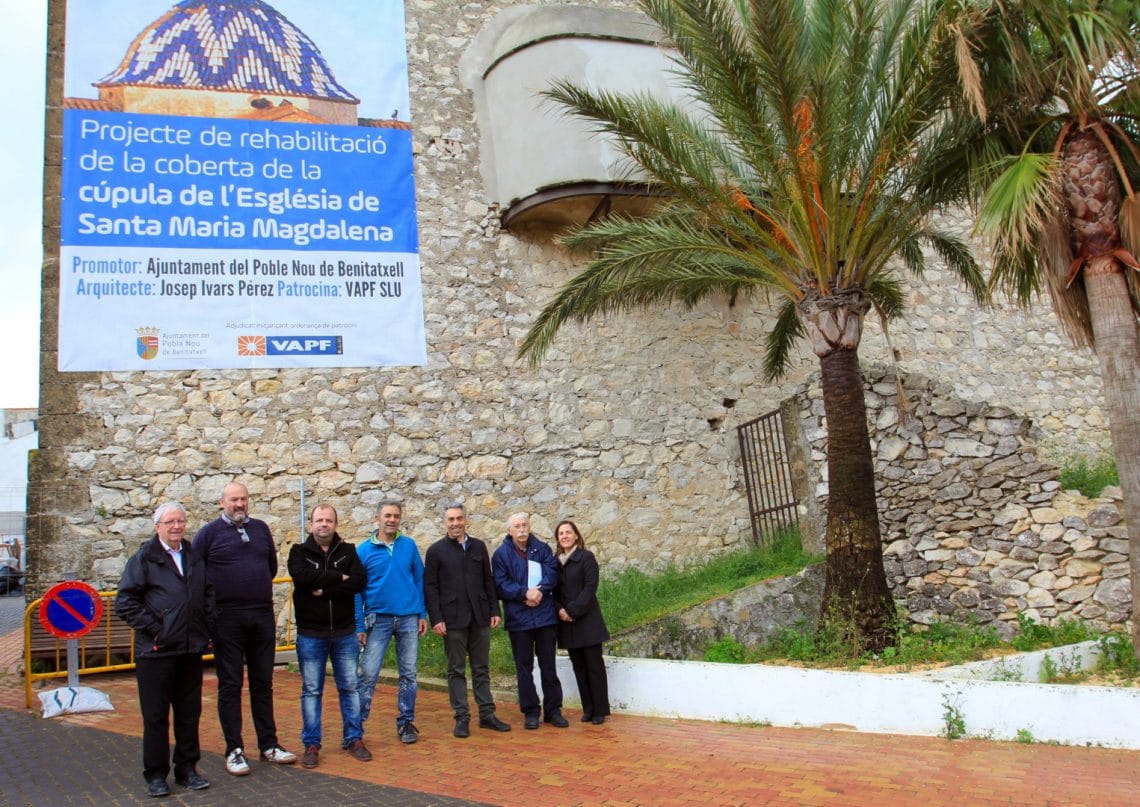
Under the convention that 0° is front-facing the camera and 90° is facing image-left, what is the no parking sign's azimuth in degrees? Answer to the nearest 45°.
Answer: approximately 0°

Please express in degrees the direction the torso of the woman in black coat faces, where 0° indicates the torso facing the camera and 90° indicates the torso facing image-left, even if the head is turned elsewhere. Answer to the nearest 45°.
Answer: approximately 45°

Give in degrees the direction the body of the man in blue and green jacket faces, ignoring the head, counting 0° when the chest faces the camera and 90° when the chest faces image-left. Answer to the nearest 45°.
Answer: approximately 0°

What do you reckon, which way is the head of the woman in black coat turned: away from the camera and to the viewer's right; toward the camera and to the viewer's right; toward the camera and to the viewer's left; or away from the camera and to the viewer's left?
toward the camera and to the viewer's left

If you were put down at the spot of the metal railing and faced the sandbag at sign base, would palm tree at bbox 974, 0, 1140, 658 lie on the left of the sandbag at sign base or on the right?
left

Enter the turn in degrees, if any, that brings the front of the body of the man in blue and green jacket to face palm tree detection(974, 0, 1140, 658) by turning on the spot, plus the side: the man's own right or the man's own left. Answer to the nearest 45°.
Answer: approximately 90° to the man's own left

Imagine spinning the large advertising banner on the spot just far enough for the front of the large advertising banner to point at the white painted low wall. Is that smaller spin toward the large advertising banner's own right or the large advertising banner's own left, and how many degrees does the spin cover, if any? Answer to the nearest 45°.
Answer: approximately 45° to the large advertising banner's own left

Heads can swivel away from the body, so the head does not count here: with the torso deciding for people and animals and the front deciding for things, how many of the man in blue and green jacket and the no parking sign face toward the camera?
2

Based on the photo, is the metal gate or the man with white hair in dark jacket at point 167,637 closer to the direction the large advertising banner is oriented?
the man with white hair in dark jacket

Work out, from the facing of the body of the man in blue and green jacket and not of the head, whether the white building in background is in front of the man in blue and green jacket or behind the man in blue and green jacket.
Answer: behind

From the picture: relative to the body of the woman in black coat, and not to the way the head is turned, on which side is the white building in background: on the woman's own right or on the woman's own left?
on the woman's own right

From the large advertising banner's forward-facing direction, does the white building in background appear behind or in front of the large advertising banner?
behind

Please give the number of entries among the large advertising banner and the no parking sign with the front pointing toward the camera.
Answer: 2

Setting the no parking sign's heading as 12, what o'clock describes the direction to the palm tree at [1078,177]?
The palm tree is roughly at 10 o'clock from the no parking sign.

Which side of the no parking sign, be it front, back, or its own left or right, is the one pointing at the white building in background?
back
